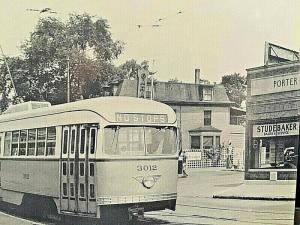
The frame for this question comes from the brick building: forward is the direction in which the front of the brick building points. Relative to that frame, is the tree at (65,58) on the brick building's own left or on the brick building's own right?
on the brick building's own right

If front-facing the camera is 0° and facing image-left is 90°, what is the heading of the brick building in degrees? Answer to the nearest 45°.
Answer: approximately 45°
